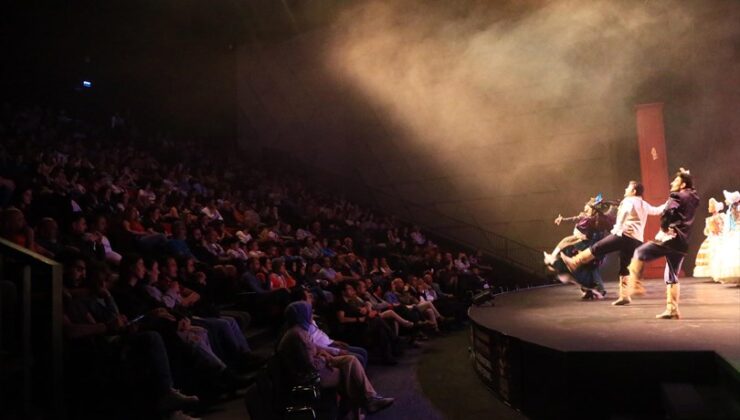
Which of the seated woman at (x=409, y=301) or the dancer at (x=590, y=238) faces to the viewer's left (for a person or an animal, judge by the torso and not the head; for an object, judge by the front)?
the dancer

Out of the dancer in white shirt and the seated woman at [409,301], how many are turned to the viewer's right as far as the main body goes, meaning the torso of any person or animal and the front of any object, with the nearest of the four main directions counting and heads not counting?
1

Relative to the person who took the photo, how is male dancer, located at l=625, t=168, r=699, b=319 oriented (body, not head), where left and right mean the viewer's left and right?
facing to the left of the viewer

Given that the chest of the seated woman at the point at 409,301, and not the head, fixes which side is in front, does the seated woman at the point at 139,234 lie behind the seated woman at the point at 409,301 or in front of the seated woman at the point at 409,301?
behind

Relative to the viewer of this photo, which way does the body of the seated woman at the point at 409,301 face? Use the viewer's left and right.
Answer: facing to the right of the viewer

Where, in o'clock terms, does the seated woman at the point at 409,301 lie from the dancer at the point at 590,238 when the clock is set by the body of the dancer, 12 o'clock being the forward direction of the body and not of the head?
The seated woman is roughly at 12 o'clock from the dancer.

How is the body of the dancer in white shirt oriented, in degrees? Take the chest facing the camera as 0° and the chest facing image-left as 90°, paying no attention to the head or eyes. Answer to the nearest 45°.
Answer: approximately 90°

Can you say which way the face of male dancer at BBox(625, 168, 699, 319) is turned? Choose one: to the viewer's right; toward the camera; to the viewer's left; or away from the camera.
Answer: to the viewer's left

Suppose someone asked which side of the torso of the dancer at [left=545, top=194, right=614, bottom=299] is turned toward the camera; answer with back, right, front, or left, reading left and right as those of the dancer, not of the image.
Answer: left

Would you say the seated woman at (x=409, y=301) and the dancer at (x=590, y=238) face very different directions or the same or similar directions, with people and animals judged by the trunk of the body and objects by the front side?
very different directions

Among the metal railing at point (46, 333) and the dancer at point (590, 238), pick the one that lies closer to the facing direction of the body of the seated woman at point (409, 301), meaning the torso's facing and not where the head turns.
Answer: the dancer
